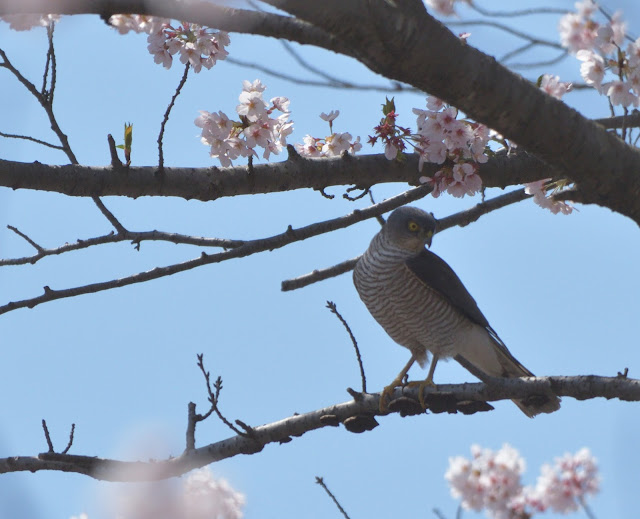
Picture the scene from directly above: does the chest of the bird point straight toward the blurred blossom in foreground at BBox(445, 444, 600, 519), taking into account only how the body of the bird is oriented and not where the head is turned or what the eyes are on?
no

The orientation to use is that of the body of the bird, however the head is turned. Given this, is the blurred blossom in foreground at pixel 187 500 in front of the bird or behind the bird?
in front

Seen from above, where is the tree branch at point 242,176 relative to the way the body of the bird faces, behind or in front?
in front

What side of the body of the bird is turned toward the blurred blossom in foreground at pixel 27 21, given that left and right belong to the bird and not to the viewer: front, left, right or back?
front

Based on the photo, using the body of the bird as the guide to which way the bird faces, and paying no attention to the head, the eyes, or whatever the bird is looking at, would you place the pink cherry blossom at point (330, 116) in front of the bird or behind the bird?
in front

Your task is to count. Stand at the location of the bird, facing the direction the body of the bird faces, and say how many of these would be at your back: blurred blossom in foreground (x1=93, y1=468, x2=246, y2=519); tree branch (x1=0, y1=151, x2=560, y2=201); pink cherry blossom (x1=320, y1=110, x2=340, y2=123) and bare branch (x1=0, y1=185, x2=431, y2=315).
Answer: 0

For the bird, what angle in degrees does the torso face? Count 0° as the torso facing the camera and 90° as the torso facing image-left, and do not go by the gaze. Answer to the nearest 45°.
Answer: approximately 45°

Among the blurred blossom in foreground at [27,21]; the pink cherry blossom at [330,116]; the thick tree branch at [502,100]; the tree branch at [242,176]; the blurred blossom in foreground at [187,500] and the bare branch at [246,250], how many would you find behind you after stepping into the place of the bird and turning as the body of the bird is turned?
0
